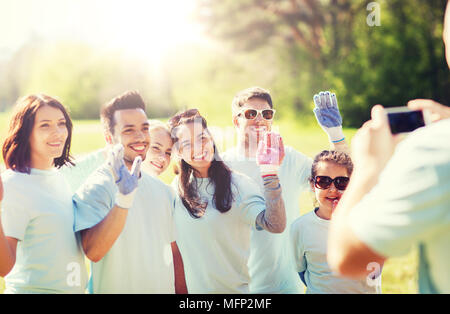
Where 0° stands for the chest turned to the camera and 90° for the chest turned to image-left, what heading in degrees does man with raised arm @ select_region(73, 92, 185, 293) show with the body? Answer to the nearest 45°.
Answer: approximately 315°

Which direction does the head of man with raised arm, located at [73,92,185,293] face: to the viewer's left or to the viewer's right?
to the viewer's right
